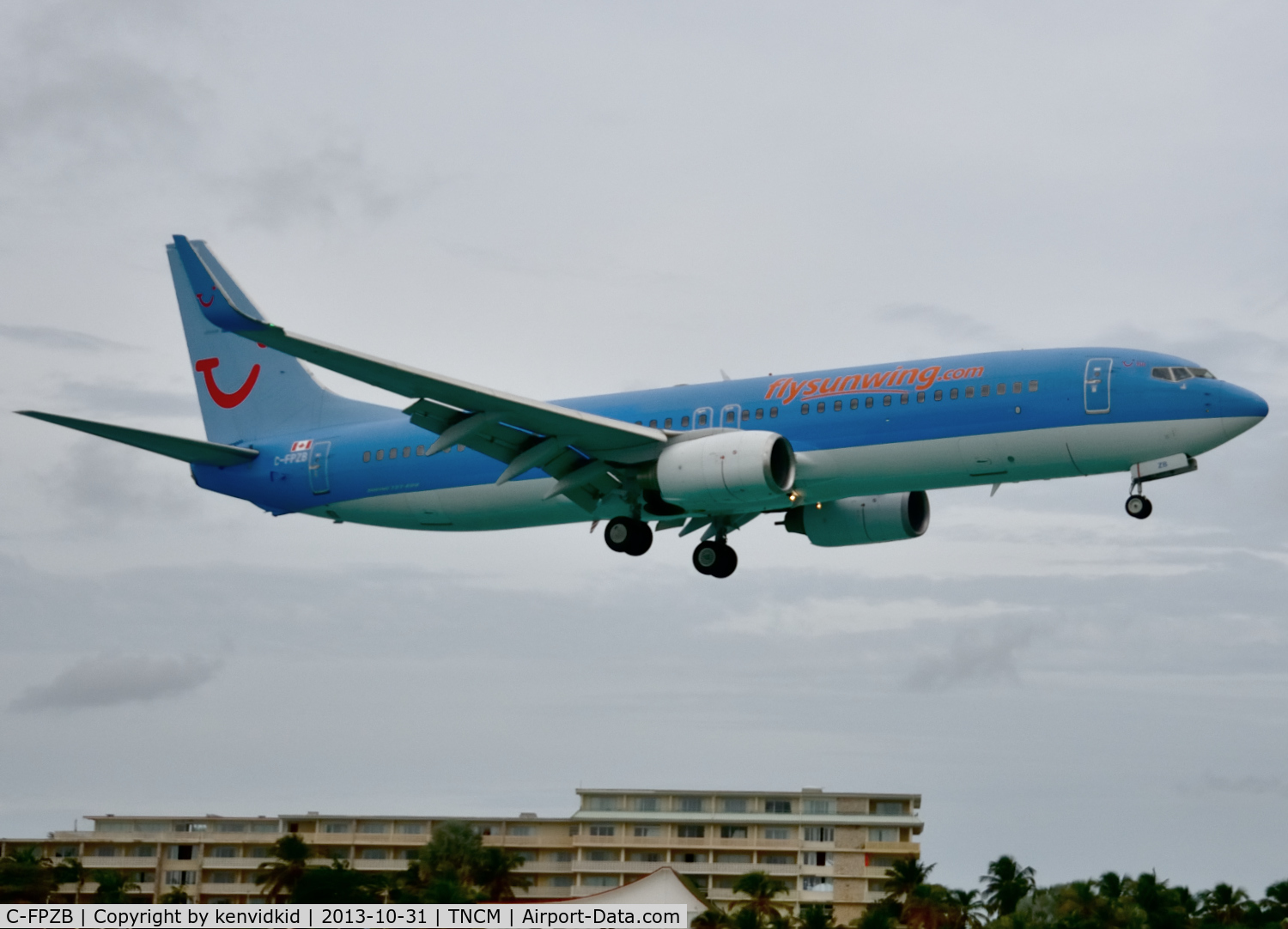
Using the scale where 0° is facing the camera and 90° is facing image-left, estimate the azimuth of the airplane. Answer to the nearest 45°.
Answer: approximately 315°
